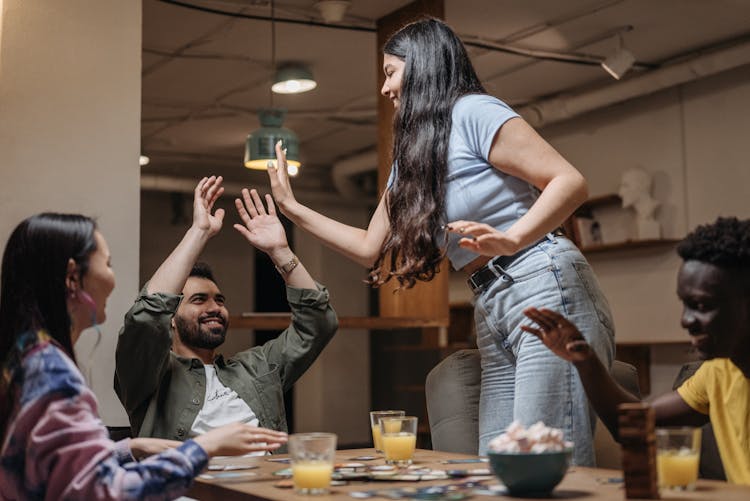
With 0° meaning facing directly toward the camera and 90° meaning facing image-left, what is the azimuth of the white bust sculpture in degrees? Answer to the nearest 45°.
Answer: approximately 90°

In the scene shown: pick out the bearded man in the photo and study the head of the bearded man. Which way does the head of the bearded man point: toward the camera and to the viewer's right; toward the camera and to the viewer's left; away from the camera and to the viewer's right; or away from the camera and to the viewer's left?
toward the camera and to the viewer's right

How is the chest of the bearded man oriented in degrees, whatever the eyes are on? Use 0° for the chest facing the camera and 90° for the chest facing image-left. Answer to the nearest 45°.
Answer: approximately 315°

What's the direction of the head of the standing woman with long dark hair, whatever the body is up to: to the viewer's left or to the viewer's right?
to the viewer's left

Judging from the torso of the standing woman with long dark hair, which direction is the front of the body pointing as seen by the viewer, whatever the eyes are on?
to the viewer's left

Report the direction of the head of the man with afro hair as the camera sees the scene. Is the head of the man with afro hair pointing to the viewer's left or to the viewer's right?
to the viewer's left

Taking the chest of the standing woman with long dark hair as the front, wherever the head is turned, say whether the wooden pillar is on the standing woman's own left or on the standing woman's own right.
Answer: on the standing woman's own right
